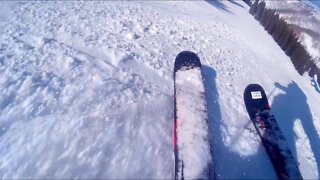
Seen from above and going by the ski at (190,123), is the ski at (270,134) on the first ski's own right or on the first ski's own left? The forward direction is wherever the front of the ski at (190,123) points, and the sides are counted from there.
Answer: on the first ski's own right

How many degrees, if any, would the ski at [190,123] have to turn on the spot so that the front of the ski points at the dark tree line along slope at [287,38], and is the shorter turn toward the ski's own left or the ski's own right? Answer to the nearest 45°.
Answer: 0° — it already faces it

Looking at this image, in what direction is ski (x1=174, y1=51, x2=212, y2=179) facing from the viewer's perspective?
away from the camera

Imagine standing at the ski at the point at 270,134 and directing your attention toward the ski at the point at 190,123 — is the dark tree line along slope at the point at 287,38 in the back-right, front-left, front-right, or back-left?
back-right

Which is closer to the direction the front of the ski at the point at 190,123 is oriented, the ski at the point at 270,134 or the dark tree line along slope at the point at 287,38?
the dark tree line along slope
